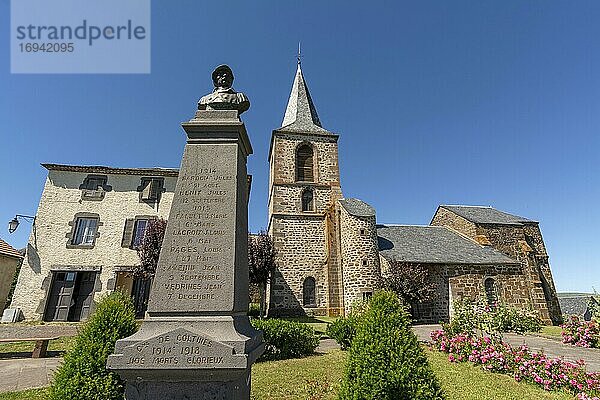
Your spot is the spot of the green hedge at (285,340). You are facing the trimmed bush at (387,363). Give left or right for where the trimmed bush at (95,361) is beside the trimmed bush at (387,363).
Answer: right

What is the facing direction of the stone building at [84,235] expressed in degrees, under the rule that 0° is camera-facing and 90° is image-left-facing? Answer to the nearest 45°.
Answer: approximately 0°

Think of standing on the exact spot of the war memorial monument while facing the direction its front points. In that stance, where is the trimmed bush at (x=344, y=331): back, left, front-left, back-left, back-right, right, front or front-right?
back-left

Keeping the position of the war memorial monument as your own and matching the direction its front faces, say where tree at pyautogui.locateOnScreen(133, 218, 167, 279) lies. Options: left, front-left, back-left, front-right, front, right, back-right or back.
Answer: back

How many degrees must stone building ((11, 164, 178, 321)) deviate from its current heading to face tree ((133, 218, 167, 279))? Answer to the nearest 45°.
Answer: approximately 45° to its left

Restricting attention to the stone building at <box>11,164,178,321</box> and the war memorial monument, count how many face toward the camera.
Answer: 2

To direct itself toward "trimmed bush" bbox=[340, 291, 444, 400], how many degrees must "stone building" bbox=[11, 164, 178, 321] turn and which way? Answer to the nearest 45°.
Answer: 0° — it already faces it

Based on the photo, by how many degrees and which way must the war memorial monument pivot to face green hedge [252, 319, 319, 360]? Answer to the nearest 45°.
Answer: approximately 135° to its left

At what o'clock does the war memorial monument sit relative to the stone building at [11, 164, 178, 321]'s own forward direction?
The war memorial monument is roughly at 12 o'clock from the stone building.

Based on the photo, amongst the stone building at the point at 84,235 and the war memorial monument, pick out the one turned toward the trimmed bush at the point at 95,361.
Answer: the stone building

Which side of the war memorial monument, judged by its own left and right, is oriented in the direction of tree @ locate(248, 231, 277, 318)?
back
